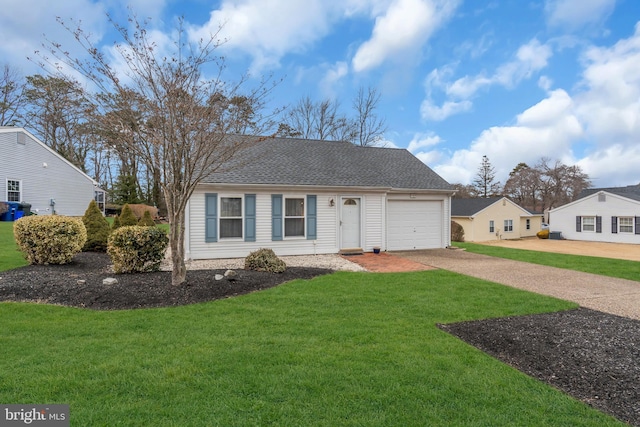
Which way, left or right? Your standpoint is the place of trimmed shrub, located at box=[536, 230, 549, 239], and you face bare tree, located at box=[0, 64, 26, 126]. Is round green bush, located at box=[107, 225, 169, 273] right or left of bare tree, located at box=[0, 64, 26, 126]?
left

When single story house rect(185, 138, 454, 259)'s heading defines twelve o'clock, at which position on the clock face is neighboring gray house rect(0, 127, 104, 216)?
The neighboring gray house is roughly at 4 o'clock from the single story house.

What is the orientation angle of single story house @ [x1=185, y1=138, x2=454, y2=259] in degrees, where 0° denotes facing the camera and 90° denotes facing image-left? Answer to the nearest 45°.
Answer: approximately 0°

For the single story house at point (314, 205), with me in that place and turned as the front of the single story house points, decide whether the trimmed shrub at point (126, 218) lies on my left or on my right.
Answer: on my right

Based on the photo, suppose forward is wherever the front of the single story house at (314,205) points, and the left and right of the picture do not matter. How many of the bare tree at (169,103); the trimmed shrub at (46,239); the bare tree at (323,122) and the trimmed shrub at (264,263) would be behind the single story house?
1

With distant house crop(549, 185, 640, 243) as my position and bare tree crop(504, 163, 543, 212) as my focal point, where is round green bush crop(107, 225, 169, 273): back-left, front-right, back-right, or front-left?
back-left

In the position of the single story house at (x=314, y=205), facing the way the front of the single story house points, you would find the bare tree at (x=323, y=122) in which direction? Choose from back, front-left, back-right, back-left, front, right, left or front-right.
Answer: back

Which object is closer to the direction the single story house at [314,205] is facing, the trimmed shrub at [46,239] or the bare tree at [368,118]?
the trimmed shrub

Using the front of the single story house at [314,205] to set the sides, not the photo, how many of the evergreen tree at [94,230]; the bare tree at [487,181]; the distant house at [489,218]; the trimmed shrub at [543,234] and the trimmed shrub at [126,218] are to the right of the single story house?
2

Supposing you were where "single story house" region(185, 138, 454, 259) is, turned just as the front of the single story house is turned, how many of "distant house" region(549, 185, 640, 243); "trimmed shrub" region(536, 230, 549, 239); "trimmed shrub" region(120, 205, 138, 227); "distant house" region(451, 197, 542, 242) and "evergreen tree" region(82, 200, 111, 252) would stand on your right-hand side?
2

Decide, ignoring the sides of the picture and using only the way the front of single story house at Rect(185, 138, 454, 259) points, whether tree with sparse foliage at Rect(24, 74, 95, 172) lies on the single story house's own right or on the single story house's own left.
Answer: on the single story house's own right

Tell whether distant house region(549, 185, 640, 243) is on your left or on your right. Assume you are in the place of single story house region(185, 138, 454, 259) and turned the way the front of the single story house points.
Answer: on your left

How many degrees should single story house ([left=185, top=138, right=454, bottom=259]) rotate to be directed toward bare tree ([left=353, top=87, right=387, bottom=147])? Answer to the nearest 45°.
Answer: approximately 180°
